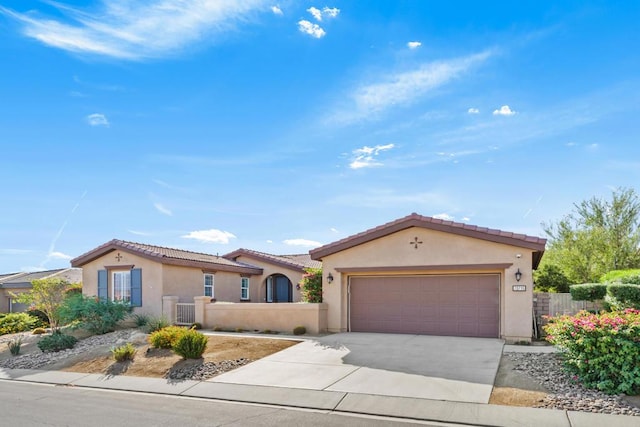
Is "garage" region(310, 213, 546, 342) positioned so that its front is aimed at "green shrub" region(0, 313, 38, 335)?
no

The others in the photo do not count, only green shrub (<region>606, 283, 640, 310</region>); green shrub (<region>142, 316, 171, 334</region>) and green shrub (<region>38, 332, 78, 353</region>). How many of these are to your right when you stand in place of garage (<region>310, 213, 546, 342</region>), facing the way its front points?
2

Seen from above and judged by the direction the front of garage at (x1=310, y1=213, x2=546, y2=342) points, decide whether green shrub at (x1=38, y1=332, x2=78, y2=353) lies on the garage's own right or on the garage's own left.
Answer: on the garage's own right

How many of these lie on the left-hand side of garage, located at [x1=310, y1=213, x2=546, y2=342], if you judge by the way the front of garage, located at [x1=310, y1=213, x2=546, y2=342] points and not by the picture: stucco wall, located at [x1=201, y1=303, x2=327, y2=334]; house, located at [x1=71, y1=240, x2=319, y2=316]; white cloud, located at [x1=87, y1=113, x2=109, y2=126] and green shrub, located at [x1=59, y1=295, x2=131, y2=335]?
0

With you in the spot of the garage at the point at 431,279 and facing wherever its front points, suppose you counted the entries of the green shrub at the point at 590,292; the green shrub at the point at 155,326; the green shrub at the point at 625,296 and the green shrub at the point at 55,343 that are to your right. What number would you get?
2

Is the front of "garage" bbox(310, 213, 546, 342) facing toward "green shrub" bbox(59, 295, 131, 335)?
no

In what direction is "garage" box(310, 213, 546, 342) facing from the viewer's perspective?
toward the camera

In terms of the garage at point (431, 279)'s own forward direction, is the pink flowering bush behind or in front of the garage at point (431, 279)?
in front

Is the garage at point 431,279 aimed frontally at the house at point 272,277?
no

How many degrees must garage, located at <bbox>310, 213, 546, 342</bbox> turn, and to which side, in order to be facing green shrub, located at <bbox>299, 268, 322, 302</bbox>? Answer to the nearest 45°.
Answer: approximately 135° to its right

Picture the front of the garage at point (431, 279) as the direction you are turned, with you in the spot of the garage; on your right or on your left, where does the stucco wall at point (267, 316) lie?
on your right

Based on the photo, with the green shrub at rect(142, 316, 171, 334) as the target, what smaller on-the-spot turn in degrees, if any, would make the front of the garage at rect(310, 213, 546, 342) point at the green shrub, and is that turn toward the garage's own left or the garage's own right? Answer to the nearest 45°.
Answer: approximately 90° to the garage's own right
